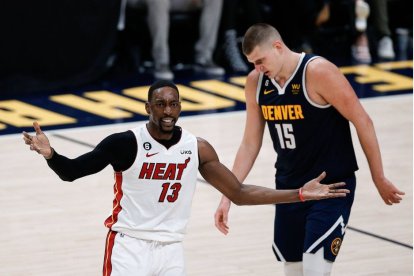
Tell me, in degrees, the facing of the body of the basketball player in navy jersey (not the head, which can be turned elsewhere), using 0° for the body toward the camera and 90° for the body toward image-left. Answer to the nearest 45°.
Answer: approximately 45°

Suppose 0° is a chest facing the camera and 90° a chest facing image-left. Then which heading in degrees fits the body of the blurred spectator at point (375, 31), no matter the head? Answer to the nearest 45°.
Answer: approximately 0°

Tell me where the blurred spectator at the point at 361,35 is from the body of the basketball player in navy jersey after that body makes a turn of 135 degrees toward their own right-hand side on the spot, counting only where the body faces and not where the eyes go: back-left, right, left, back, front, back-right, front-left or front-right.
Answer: front

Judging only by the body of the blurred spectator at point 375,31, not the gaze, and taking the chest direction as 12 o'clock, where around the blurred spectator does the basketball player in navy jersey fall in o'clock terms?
The basketball player in navy jersey is roughly at 12 o'clock from the blurred spectator.

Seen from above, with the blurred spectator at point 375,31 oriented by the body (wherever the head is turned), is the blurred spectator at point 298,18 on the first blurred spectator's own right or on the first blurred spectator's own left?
on the first blurred spectator's own right

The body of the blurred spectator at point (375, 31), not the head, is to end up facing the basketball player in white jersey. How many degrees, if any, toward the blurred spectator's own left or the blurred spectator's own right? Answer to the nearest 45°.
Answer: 0° — they already face them
